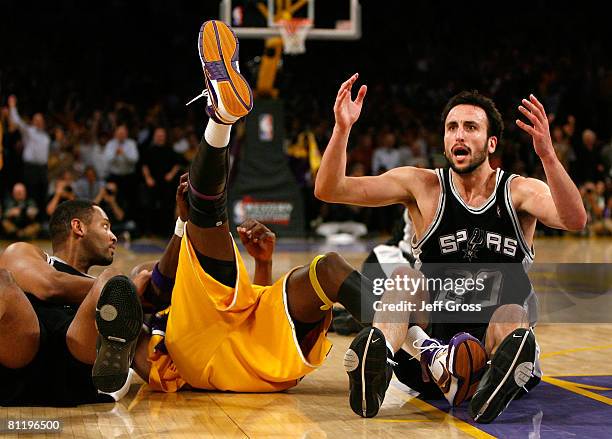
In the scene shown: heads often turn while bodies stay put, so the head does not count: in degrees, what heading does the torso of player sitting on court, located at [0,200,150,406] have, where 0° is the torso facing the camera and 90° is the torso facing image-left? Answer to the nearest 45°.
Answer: approximately 315°

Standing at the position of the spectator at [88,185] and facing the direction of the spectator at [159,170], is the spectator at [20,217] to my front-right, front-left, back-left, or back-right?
back-right

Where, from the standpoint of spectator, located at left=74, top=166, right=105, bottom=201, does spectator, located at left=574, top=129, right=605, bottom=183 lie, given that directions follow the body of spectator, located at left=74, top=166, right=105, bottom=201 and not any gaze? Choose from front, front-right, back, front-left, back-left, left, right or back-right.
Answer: left

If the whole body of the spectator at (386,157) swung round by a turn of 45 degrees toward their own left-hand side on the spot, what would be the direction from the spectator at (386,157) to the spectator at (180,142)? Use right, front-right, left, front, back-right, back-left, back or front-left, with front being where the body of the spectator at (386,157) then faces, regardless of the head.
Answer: back-right

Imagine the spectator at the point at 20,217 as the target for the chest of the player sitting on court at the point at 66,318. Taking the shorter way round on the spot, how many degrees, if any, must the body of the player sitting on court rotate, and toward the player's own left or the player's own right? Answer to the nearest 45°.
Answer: approximately 135° to the player's own left

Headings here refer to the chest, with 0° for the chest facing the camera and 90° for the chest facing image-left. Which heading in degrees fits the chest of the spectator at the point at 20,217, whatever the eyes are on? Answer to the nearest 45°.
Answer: approximately 0°

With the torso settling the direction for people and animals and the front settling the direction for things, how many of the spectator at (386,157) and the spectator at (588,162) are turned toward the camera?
2

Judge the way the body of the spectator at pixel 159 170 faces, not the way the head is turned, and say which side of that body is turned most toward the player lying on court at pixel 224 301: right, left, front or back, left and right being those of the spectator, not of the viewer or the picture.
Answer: front

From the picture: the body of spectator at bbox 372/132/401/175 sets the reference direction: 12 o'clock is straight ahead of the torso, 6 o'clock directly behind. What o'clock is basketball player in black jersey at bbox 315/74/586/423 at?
The basketball player in black jersey is roughly at 12 o'clock from the spectator.

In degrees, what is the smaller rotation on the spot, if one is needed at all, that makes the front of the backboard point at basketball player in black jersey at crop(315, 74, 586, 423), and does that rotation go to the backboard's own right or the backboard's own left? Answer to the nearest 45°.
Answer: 0° — it already faces them
